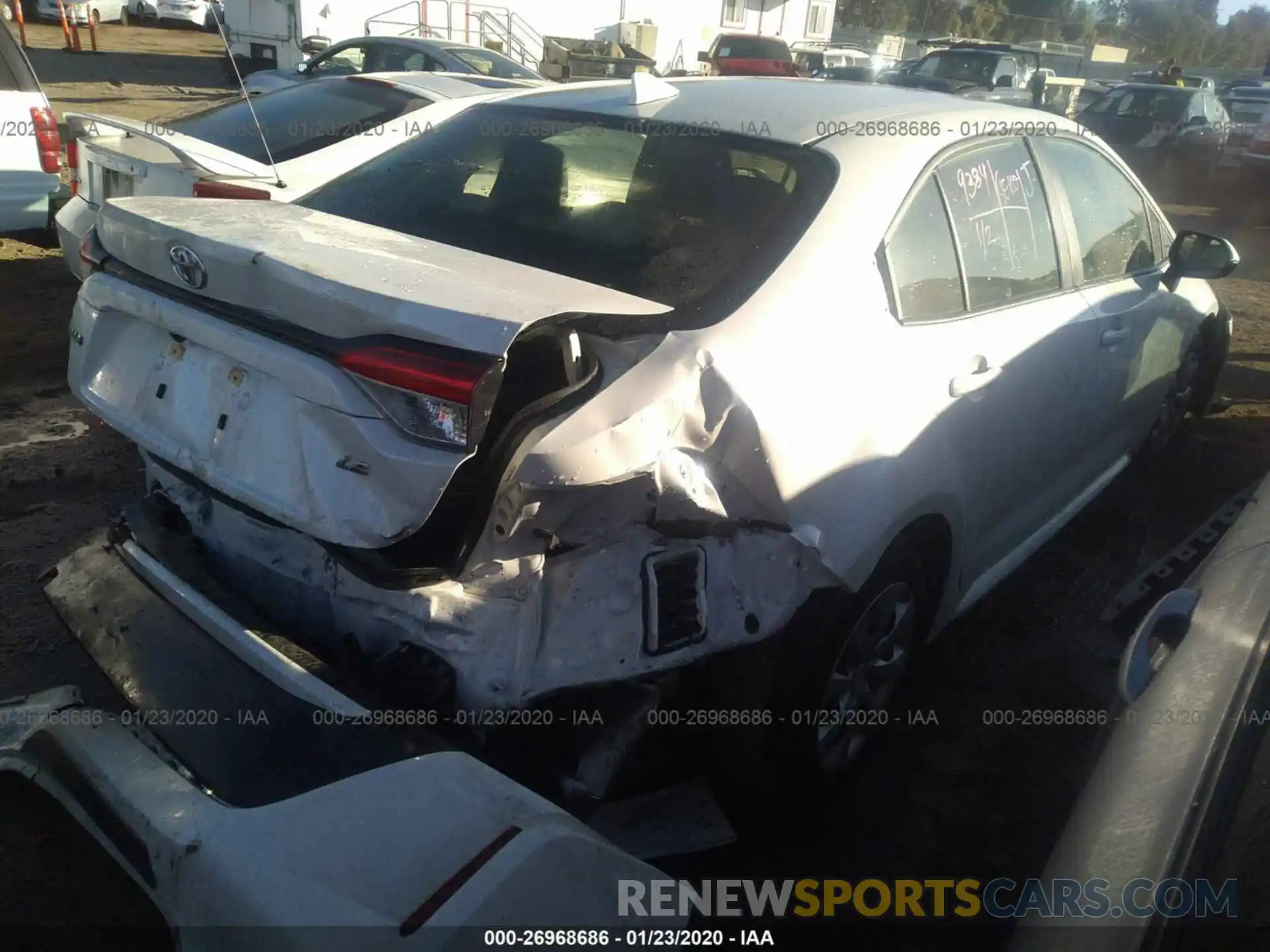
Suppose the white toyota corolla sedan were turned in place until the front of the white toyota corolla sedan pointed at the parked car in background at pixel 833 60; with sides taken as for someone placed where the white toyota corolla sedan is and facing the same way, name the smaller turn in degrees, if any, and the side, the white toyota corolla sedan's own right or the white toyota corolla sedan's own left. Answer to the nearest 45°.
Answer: approximately 45° to the white toyota corolla sedan's own left

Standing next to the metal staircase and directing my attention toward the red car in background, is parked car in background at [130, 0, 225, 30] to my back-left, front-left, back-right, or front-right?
back-left

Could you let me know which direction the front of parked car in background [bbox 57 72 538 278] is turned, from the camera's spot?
facing away from the viewer and to the right of the viewer

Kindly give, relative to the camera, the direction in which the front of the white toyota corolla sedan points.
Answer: facing away from the viewer and to the right of the viewer
